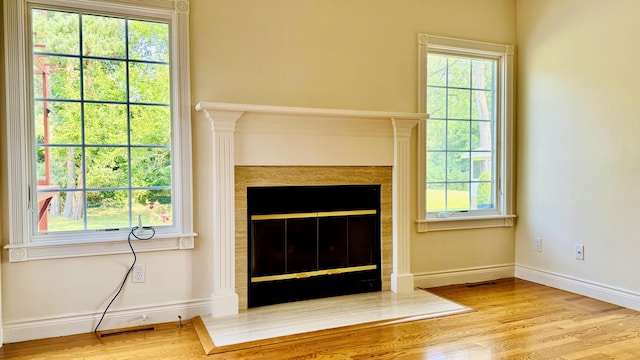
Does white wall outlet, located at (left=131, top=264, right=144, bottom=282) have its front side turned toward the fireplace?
no

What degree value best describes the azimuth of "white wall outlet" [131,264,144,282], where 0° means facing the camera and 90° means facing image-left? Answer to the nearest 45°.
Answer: approximately 0°

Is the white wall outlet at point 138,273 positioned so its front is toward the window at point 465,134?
no
